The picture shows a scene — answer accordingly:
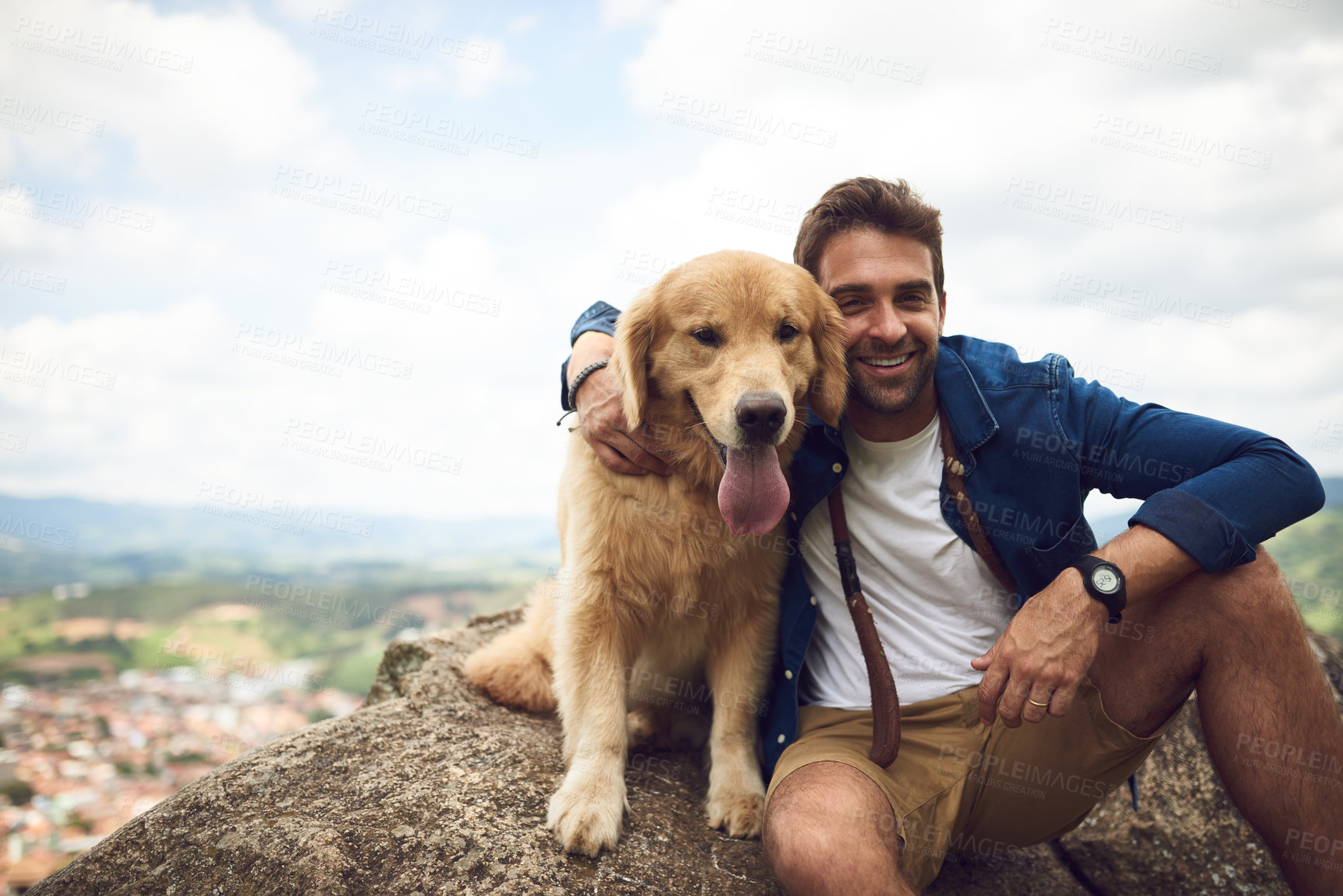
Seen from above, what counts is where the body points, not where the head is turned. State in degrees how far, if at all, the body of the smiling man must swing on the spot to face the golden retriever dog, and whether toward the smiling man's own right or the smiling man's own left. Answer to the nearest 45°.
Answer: approximately 90° to the smiling man's own right

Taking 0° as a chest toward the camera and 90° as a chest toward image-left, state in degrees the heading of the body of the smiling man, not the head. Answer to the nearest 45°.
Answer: approximately 0°
